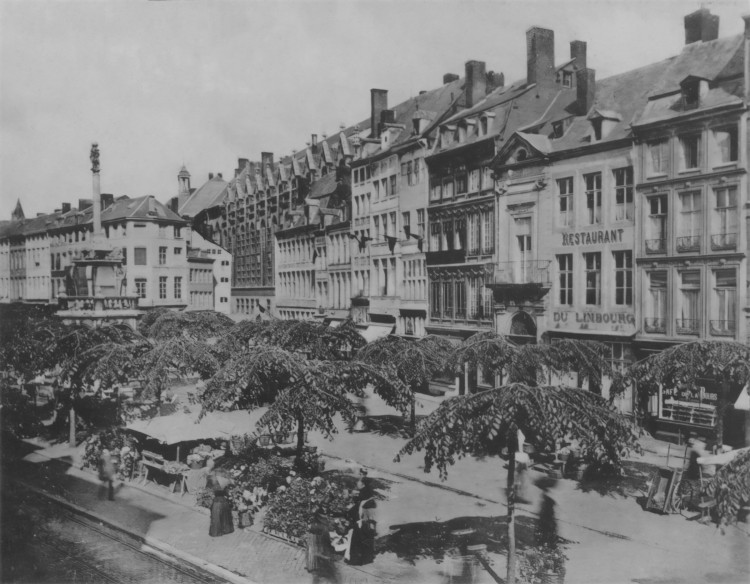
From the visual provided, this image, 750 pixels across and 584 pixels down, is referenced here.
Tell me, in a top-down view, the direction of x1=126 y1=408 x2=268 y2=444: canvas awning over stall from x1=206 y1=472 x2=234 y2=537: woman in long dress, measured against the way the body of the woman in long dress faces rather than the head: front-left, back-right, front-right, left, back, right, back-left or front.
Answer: front-right

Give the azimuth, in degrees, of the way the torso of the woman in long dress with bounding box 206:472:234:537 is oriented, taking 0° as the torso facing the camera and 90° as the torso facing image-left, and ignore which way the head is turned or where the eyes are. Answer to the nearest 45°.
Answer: approximately 135°

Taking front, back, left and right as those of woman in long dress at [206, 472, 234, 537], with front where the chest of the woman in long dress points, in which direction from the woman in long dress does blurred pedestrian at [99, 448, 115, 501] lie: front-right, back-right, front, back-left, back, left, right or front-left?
front

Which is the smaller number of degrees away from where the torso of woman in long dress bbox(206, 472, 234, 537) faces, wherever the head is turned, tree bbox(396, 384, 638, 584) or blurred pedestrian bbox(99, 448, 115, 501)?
the blurred pedestrian

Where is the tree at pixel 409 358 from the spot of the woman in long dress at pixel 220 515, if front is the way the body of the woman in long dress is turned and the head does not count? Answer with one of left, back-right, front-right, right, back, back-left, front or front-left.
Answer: front

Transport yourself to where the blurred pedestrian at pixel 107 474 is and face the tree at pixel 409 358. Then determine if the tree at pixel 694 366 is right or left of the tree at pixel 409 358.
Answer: right

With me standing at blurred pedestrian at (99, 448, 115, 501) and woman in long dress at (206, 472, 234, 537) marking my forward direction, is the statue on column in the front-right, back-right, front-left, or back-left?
back-left

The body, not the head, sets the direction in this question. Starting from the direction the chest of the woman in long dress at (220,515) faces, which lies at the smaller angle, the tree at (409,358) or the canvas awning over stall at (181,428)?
the canvas awning over stall
